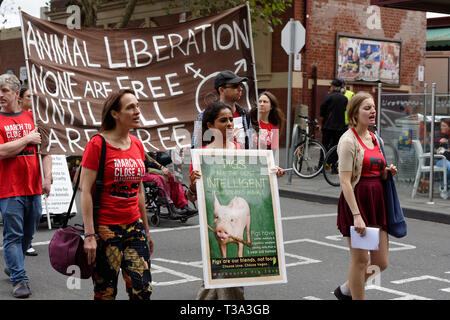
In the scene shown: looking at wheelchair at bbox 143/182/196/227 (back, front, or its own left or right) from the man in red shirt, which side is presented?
right

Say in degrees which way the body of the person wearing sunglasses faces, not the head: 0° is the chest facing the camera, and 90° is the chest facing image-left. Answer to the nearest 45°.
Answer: approximately 315°

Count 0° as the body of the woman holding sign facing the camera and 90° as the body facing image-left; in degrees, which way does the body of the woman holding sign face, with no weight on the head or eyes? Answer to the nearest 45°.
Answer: approximately 315°

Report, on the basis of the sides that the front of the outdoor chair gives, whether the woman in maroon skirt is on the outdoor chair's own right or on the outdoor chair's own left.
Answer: on the outdoor chair's own right

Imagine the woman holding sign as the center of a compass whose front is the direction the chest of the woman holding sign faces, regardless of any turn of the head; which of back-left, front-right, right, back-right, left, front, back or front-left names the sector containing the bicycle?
back-left
